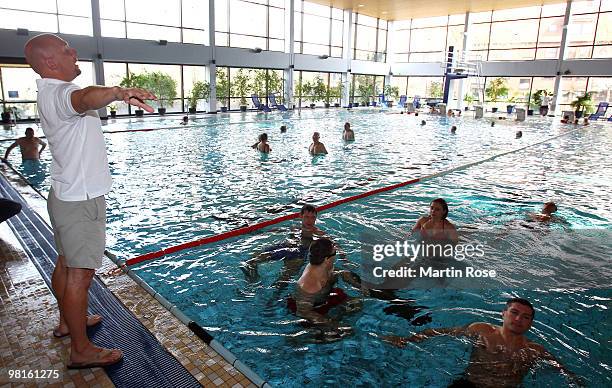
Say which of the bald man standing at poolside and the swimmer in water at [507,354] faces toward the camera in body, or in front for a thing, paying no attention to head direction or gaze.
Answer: the swimmer in water

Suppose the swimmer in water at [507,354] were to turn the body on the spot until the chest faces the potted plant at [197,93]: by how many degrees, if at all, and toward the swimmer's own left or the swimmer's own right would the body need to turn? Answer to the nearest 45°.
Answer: approximately 135° to the swimmer's own right

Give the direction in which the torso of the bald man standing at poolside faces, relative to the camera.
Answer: to the viewer's right

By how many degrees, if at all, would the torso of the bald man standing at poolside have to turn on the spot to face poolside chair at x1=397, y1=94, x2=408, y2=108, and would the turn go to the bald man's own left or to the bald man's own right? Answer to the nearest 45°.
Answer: approximately 45° to the bald man's own left

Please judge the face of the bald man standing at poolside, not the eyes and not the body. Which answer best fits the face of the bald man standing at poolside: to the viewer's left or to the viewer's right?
to the viewer's right

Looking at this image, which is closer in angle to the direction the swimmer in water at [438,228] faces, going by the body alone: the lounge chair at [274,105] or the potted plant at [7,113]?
the potted plant

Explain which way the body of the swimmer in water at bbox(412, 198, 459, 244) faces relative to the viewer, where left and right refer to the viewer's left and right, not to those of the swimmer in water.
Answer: facing the viewer and to the left of the viewer

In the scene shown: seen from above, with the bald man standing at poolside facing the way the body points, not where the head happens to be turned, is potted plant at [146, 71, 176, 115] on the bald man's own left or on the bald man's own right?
on the bald man's own left

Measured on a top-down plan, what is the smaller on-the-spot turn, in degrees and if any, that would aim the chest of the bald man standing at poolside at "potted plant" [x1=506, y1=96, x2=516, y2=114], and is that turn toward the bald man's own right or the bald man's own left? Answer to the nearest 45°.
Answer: approximately 45° to the bald man's own left

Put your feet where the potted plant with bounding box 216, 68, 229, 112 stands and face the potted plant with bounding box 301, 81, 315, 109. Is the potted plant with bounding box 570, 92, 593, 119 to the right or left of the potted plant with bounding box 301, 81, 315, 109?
right

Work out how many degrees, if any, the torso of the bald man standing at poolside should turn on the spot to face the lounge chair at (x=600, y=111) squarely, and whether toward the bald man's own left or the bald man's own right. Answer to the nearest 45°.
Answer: approximately 45° to the bald man's own left

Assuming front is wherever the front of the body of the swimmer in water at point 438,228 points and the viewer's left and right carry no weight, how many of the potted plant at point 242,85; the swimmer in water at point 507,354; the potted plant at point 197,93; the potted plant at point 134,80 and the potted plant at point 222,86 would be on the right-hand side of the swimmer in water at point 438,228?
4

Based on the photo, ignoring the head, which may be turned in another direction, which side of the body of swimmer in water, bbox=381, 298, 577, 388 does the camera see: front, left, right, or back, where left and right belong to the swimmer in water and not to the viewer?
front

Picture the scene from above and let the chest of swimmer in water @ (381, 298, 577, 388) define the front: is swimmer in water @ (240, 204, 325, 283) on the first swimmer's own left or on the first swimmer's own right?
on the first swimmer's own right
